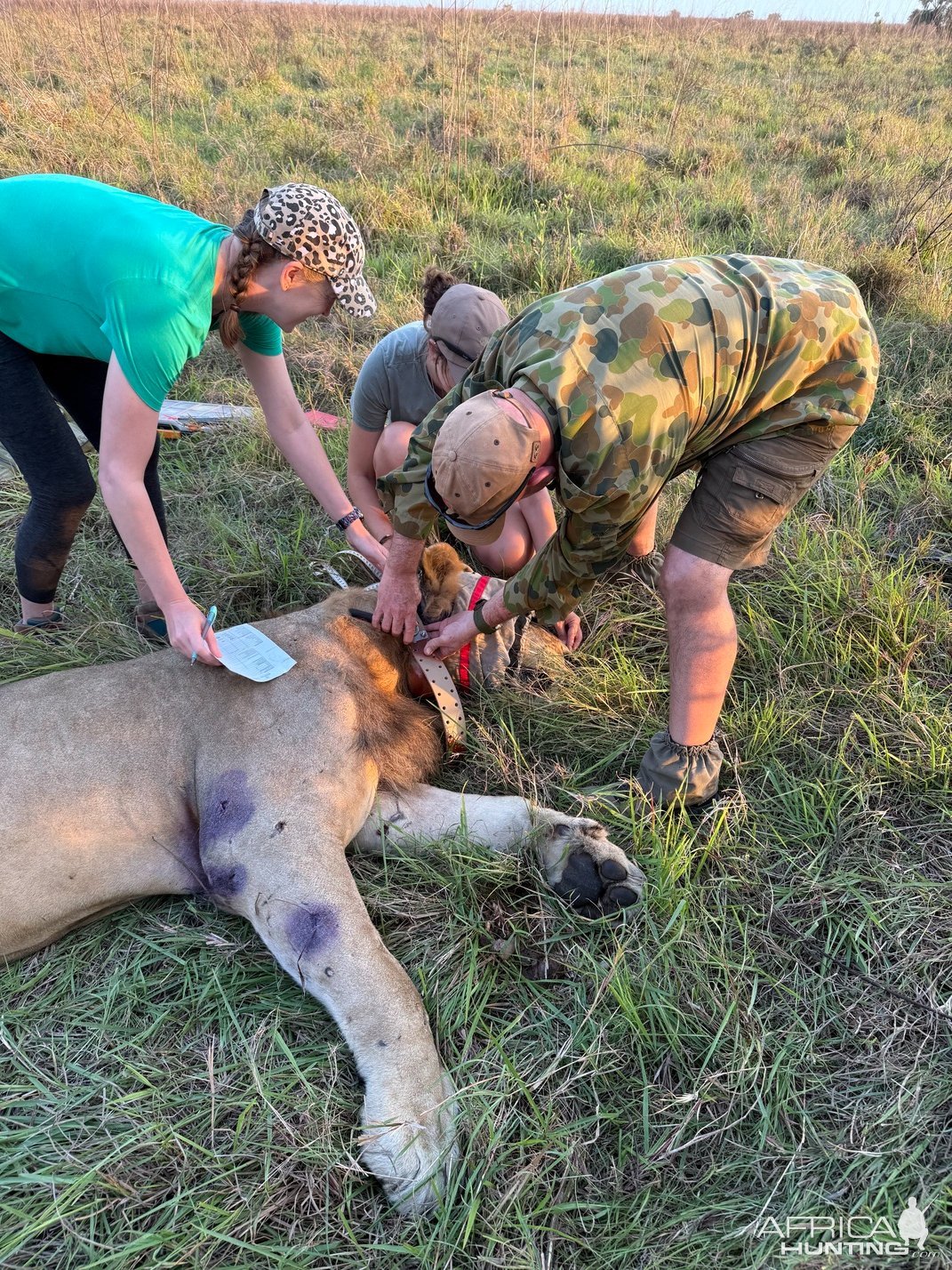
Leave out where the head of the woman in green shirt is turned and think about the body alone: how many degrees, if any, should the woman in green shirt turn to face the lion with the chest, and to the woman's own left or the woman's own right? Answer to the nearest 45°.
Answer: approximately 90° to the woman's own right

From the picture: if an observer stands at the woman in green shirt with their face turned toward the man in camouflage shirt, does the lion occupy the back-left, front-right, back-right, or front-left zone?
front-right

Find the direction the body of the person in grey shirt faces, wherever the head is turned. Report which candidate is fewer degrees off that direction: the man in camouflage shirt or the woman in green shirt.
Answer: the man in camouflage shirt

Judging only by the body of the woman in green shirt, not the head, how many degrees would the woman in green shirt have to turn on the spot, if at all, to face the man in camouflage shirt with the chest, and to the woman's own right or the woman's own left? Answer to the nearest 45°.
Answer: approximately 45° to the woman's own right

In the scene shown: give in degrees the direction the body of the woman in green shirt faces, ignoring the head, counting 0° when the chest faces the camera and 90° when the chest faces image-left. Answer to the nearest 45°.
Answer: approximately 270°

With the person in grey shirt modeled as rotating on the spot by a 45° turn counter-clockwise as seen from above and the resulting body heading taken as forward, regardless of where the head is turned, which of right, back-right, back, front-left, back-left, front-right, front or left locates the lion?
right

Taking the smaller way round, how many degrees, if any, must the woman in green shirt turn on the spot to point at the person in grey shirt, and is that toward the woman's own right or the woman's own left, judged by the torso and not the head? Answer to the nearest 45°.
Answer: approximately 45° to the woman's own left

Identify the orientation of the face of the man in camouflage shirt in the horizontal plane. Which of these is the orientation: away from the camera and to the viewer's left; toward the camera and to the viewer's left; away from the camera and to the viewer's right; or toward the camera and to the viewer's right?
toward the camera and to the viewer's left

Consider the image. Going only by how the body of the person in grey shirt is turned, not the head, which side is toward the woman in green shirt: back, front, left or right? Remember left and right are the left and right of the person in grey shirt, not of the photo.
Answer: right

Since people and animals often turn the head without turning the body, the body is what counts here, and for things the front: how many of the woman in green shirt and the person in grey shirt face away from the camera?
0

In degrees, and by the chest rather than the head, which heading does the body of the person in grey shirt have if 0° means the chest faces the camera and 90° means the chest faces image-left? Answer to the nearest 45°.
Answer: approximately 315°

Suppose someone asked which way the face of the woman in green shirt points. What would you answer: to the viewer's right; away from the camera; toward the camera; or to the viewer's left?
to the viewer's right

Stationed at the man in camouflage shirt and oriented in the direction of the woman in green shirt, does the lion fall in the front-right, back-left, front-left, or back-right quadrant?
front-left
